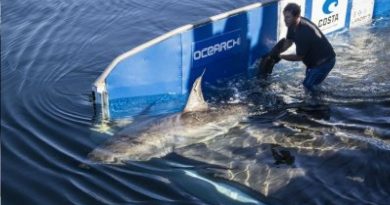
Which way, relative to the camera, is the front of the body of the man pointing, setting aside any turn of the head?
to the viewer's left

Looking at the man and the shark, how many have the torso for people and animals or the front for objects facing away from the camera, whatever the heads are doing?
0

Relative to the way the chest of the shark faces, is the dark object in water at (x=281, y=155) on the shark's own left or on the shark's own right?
on the shark's own left

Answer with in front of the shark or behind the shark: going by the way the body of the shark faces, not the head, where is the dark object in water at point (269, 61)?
behind

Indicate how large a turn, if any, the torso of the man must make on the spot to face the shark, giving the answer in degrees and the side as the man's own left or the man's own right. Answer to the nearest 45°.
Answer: approximately 45° to the man's own left
